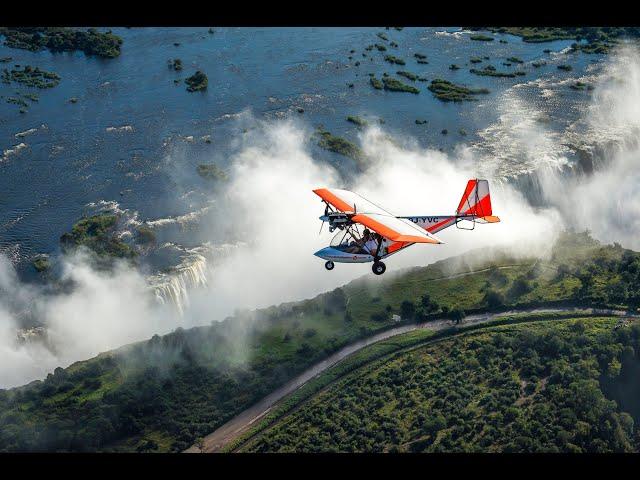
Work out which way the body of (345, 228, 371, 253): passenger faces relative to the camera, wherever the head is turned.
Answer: to the viewer's left
